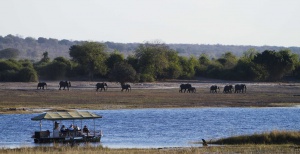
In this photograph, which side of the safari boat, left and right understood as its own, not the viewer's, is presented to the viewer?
right
